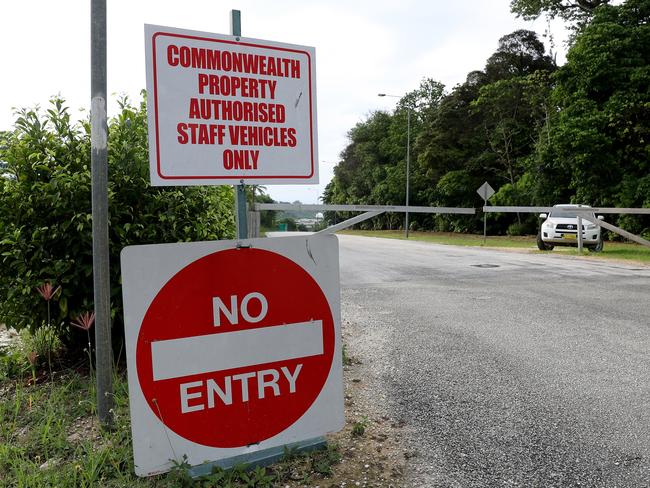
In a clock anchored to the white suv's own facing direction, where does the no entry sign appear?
The no entry sign is roughly at 12 o'clock from the white suv.

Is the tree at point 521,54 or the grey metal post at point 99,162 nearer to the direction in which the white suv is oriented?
the grey metal post

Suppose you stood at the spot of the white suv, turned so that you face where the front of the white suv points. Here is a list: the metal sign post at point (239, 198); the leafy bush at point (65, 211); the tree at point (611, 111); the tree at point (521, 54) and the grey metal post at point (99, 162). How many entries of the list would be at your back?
2

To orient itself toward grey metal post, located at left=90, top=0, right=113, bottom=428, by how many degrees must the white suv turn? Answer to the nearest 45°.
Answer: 0° — it already faces it

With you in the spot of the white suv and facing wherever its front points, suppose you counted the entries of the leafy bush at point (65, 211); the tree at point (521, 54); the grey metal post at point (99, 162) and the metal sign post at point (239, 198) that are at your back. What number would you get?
1

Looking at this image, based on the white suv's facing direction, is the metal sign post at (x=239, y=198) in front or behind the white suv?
in front

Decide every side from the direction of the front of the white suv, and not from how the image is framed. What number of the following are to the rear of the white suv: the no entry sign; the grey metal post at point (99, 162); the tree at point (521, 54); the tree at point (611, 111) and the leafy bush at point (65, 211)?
2

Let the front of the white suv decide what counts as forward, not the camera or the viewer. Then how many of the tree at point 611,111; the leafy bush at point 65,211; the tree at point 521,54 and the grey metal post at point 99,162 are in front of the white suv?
2

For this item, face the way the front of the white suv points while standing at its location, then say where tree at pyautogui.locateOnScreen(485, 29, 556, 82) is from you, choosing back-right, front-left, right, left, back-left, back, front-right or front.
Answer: back

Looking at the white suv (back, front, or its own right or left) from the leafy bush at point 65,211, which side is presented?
front

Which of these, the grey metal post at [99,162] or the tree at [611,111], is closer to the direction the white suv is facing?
the grey metal post

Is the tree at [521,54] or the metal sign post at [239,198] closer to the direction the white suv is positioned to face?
the metal sign post

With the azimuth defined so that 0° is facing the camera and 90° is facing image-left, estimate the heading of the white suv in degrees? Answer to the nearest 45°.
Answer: approximately 0°
